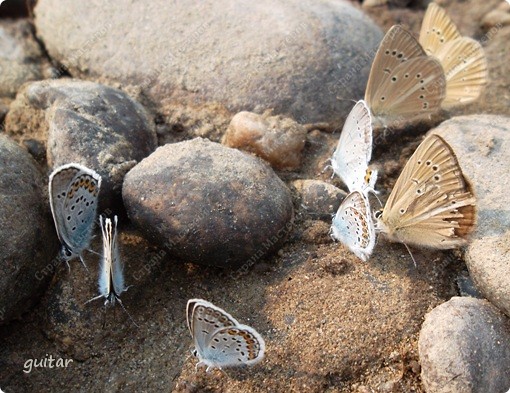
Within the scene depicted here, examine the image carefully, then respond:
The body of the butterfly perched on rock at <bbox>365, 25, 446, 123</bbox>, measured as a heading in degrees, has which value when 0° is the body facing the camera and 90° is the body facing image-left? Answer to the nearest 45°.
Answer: approximately 90°

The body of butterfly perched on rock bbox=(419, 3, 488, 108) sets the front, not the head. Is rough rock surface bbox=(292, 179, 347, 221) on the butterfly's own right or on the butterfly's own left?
on the butterfly's own left

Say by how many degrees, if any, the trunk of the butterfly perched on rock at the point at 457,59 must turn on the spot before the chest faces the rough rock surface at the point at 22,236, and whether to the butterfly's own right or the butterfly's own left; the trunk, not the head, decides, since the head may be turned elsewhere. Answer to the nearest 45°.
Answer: approximately 45° to the butterfly's own left

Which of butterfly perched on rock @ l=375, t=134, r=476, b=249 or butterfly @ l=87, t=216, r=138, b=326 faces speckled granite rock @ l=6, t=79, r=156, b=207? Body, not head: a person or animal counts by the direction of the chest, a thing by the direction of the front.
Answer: the butterfly perched on rock

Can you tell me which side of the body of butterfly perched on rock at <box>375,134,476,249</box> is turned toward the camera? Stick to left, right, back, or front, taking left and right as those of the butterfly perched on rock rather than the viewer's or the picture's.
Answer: left

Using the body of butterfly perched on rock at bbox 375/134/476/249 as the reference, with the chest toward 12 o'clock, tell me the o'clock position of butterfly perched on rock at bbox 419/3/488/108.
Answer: butterfly perched on rock at bbox 419/3/488/108 is roughly at 3 o'clock from butterfly perched on rock at bbox 375/134/476/249.

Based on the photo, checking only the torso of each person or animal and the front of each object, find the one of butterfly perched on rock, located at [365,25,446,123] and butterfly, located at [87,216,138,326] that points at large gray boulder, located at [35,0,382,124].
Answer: the butterfly perched on rock

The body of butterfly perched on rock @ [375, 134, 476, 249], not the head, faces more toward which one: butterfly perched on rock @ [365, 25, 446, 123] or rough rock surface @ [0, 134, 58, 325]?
the rough rock surface

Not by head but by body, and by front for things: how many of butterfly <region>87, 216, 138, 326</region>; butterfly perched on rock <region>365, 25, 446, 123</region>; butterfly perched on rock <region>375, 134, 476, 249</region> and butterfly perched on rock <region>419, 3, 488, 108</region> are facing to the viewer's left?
3

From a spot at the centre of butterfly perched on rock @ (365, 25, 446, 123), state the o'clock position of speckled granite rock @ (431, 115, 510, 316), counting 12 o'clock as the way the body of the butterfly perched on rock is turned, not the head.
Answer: The speckled granite rock is roughly at 8 o'clock from the butterfly perched on rock.

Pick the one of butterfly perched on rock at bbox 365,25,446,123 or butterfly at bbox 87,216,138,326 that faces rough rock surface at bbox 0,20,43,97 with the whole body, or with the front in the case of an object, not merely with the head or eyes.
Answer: the butterfly perched on rock

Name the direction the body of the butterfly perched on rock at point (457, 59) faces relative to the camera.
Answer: to the viewer's left

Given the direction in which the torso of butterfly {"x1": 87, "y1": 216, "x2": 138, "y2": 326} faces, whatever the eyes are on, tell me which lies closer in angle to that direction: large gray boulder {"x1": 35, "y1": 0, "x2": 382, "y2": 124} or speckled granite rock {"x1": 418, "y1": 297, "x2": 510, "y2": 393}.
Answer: the speckled granite rock

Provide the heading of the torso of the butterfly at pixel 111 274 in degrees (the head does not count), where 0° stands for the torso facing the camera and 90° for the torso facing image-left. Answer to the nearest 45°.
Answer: approximately 0°
